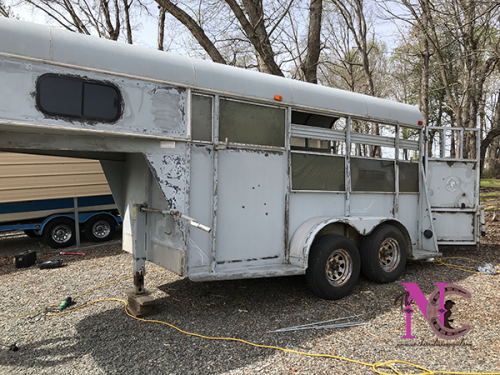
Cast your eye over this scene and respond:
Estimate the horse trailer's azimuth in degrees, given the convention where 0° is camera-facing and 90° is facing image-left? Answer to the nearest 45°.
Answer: approximately 45°

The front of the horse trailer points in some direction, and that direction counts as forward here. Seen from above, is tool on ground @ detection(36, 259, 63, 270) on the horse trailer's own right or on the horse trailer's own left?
on the horse trailer's own right
